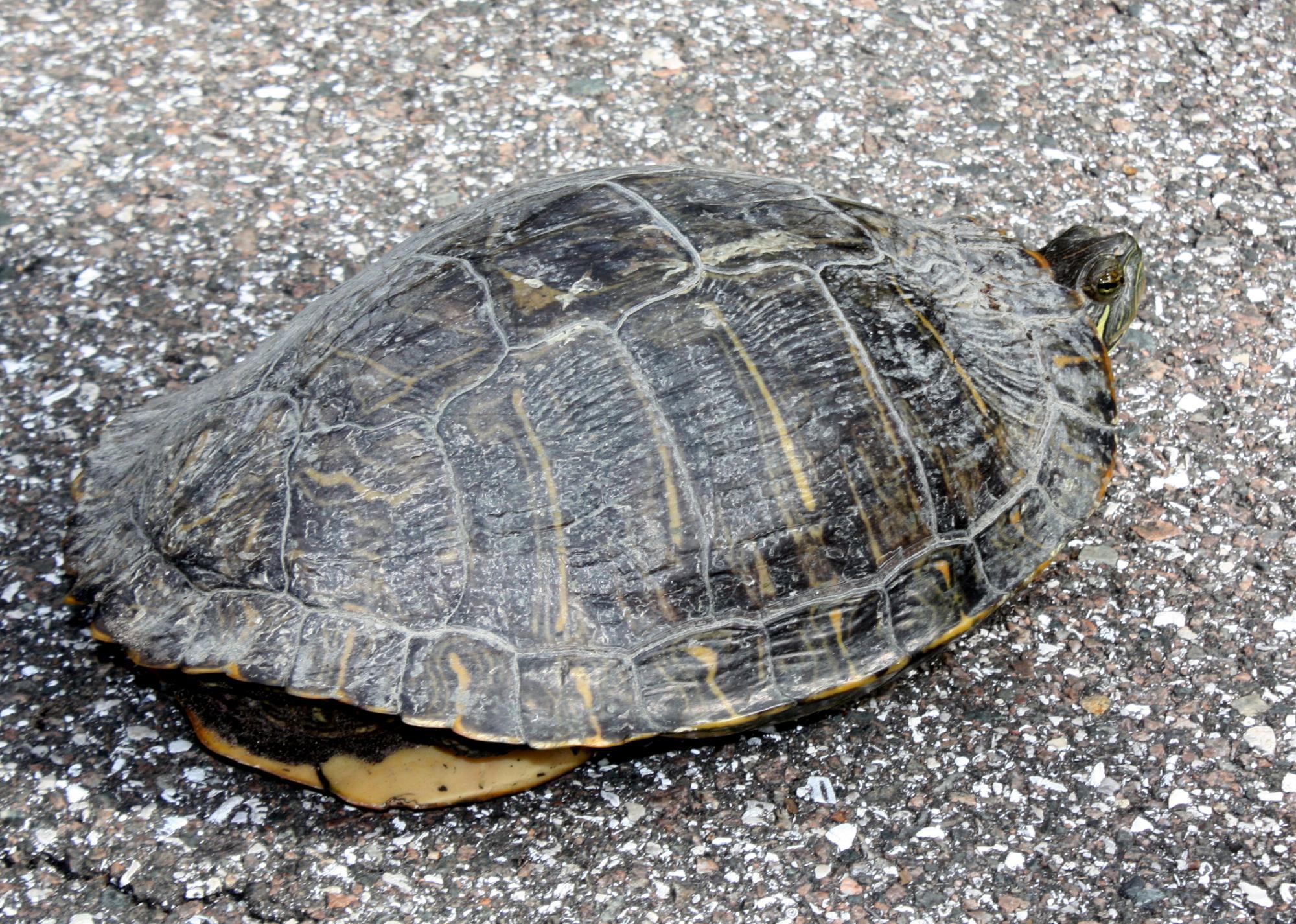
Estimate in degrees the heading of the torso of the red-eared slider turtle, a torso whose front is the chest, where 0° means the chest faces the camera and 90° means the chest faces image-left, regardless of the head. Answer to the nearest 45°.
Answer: approximately 225°

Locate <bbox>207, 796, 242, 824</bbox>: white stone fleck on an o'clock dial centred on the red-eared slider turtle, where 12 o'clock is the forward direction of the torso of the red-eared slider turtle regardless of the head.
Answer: The white stone fleck is roughly at 5 o'clock from the red-eared slider turtle.

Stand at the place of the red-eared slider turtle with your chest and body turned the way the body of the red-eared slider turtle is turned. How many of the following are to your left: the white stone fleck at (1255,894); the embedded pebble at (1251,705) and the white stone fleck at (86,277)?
1

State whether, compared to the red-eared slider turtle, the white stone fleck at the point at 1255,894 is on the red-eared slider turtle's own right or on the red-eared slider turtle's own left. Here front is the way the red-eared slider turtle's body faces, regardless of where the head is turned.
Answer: on the red-eared slider turtle's own right

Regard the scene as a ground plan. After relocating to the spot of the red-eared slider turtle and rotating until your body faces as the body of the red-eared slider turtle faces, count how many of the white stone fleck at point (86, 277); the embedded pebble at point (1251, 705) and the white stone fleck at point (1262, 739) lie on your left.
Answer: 1

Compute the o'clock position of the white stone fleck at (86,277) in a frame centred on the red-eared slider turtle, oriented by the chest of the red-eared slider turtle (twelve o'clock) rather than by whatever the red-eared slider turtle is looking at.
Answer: The white stone fleck is roughly at 9 o'clock from the red-eared slider turtle.

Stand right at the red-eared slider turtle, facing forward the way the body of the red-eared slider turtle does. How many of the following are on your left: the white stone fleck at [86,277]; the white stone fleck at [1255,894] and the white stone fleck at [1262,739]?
1

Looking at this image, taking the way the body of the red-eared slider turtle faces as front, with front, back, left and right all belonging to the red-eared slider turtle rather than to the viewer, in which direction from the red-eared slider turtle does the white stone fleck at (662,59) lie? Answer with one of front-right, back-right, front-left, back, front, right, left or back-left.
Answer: front-left

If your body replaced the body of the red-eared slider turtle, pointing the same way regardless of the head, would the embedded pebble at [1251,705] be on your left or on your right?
on your right
